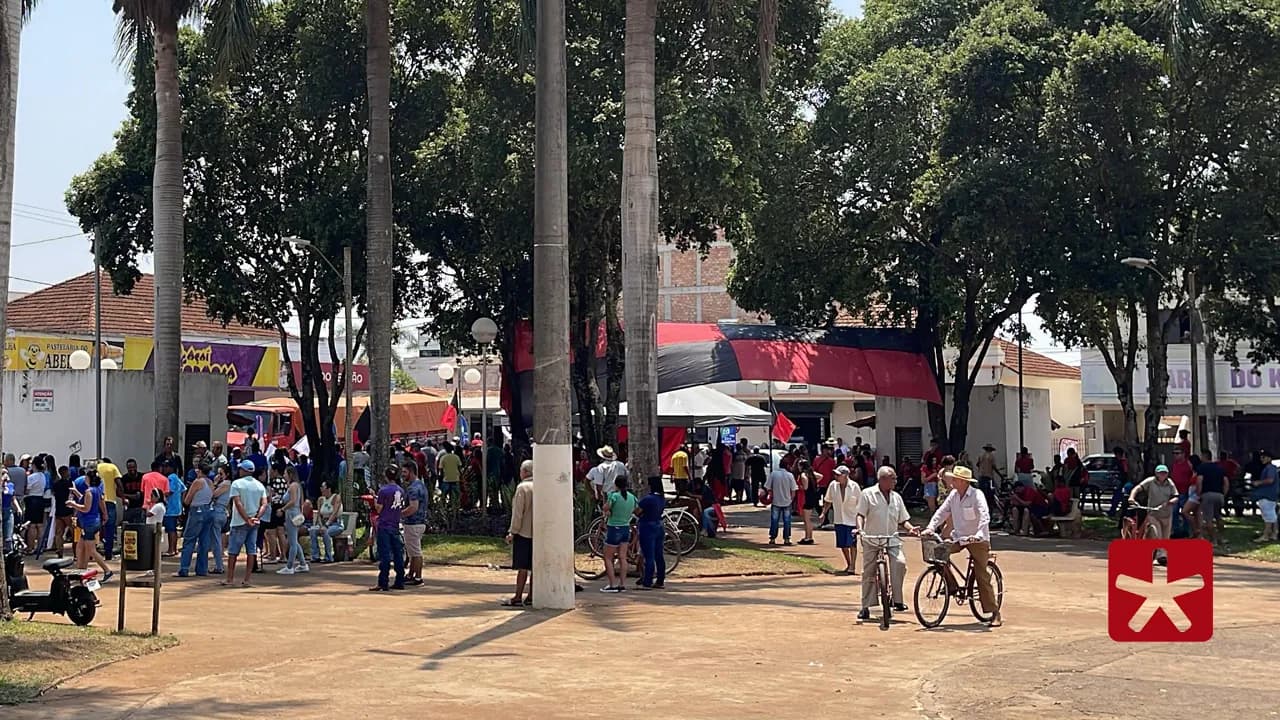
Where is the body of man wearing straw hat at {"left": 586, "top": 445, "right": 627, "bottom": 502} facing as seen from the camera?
away from the camera

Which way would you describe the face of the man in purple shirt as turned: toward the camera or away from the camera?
away from the camera

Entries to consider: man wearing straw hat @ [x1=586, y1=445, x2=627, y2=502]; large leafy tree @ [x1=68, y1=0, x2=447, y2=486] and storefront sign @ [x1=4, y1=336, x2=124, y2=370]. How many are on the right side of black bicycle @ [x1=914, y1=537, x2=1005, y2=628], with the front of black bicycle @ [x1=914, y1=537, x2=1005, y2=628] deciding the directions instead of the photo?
3

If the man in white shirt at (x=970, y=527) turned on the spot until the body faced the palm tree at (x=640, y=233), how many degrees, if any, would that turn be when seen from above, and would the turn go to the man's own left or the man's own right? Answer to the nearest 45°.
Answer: approximately 90° to the man's own right

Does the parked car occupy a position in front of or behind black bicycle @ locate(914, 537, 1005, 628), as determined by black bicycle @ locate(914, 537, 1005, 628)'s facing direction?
behind

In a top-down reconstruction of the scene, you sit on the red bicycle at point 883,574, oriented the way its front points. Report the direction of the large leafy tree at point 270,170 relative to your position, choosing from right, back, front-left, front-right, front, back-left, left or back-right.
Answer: back-right

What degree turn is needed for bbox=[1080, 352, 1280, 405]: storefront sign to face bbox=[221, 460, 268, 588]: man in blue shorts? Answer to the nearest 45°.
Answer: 0° — it already faces them

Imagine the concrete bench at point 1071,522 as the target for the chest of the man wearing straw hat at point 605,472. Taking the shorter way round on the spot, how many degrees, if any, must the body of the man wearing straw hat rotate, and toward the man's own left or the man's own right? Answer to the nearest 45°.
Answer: approximately 45° to the man's own right
